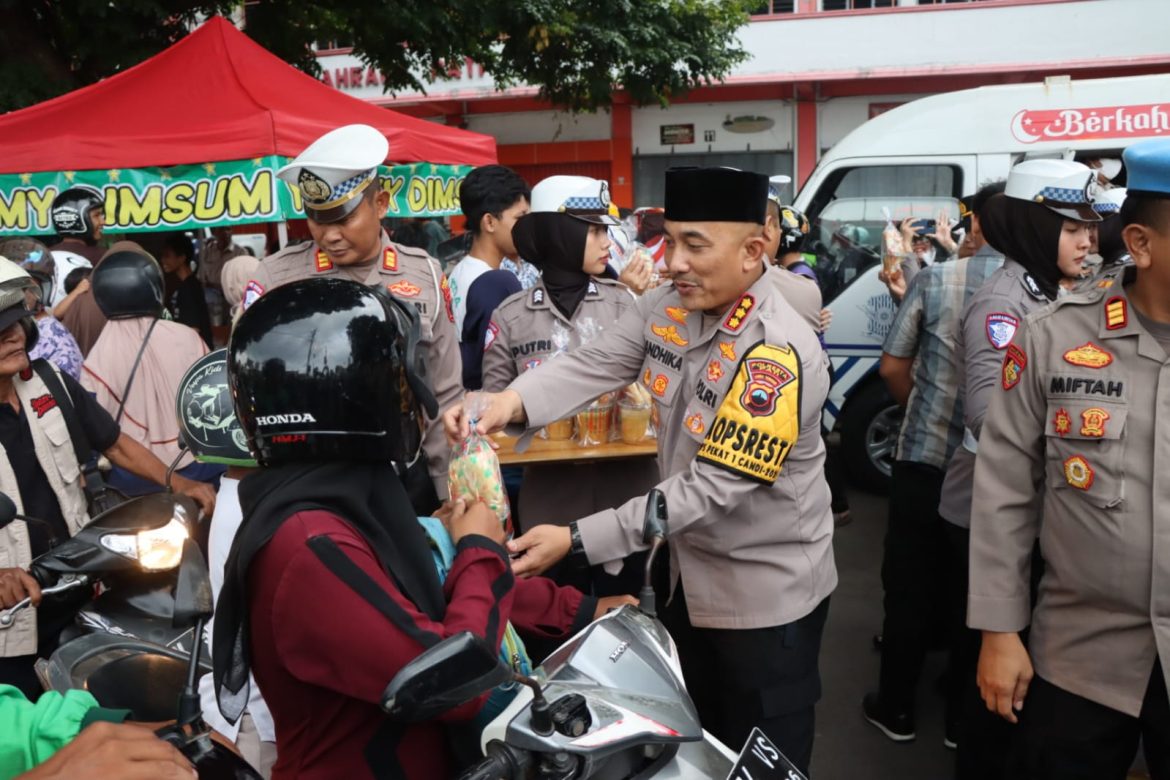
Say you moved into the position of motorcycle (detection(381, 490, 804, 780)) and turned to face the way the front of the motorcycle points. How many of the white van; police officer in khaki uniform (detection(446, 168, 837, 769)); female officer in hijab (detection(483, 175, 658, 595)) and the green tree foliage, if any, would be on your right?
0

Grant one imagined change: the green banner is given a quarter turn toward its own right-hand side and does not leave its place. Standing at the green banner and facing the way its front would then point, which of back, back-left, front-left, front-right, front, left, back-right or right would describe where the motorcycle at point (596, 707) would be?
left

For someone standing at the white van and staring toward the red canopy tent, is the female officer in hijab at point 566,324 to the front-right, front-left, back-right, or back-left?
front-left

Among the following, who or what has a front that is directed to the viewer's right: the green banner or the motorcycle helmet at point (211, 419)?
the motorcycle helmet

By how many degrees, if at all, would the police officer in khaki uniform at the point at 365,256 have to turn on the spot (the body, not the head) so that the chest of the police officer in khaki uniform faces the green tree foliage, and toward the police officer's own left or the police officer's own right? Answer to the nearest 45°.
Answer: approximately 180°

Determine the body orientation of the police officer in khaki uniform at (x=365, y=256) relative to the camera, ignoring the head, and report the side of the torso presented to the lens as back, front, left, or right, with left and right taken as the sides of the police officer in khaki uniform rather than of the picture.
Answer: front

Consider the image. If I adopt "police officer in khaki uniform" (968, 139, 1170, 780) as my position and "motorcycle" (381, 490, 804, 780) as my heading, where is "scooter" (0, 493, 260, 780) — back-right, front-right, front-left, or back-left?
front-right

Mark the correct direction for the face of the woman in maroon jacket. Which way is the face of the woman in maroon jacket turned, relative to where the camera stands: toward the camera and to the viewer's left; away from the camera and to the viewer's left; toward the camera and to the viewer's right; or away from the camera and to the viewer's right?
away from the camera and to the viewer's right

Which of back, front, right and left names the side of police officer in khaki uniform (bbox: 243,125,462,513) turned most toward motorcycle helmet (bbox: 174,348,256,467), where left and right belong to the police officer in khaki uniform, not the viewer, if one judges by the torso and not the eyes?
front

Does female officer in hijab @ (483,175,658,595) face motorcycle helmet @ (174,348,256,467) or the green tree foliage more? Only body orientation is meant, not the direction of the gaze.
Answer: the motorcycle helmet

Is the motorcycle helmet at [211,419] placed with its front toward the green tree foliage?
no

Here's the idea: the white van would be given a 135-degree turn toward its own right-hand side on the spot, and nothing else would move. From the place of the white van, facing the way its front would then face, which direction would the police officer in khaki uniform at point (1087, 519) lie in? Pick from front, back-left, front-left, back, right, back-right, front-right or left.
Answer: back-right

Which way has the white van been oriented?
to the viewer's left

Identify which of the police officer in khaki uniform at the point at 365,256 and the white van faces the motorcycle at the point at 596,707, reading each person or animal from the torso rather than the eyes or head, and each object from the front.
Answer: the police officer in khaki uniform

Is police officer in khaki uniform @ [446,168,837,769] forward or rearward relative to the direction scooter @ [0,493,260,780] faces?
forward

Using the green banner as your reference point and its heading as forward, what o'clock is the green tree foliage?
The green tree foliage is roughly at 7 o'clock from the green banner.

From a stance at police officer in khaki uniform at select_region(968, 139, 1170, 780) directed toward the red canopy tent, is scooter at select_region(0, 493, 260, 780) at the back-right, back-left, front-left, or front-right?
front-left
